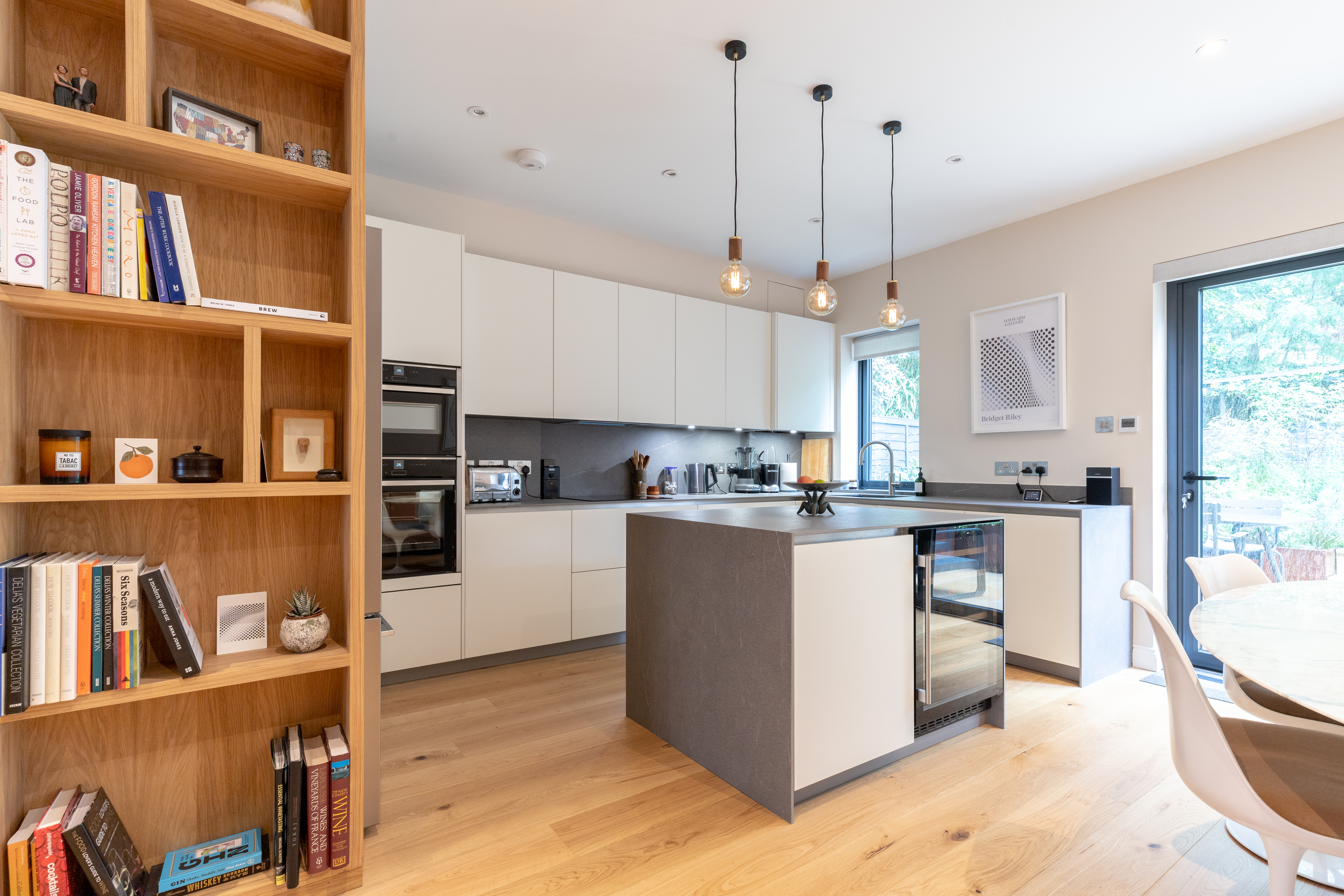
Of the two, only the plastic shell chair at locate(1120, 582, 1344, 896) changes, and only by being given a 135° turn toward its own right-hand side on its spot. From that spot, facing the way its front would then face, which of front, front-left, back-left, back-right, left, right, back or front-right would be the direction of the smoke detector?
front-right

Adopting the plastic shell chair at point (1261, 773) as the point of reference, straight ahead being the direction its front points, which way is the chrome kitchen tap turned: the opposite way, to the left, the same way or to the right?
the opposite way

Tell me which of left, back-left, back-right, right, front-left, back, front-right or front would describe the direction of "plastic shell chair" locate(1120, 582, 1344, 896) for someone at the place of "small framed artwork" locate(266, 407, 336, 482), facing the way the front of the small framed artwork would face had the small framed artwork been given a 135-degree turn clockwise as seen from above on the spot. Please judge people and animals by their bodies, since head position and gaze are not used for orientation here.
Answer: back

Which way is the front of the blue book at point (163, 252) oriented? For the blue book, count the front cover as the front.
to the viewer's right

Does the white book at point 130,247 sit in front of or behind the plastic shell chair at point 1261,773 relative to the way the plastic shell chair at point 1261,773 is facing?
behind

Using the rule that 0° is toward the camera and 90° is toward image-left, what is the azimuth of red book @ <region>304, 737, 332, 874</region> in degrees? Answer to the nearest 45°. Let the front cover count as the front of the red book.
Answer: approximately 270°

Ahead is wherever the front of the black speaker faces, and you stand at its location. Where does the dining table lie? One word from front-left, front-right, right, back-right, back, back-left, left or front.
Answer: front-left

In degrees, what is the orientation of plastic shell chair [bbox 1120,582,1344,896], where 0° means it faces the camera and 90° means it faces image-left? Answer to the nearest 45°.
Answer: approximately 270°

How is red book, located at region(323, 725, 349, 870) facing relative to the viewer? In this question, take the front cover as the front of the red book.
to the viewer's right

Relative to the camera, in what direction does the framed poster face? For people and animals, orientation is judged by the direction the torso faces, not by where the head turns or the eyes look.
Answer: facing the viewer and to the left of the viewer

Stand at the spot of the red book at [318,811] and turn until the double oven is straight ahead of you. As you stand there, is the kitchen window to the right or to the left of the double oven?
right

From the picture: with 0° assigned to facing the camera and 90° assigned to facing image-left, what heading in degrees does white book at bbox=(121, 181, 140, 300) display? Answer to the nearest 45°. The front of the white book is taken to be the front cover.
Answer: approximately 270°

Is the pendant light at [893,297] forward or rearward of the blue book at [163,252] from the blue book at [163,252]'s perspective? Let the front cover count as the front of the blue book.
forward

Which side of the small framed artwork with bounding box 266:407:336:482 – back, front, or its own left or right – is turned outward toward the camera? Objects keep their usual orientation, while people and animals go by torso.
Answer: front
